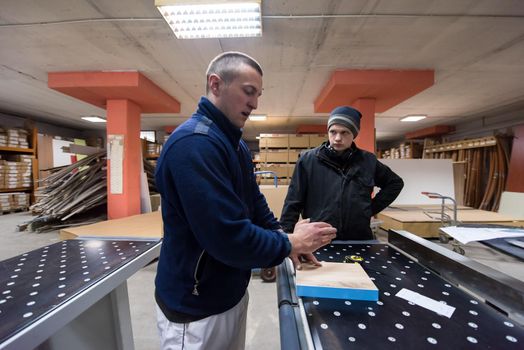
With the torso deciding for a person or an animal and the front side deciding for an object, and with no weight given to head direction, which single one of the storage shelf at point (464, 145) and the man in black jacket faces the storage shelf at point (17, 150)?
the storage shelf at point (464, 145)

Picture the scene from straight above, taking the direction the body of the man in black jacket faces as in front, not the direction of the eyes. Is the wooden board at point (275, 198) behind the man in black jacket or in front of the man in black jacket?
behind

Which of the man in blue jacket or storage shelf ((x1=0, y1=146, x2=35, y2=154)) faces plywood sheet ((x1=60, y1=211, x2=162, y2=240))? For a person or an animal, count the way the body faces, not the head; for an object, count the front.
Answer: the storage shelf

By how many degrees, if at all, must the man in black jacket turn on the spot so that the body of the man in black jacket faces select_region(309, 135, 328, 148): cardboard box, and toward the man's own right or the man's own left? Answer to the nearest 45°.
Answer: approximately 180°

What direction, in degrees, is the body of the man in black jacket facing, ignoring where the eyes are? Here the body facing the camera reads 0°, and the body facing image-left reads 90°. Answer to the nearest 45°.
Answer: approximately 0°

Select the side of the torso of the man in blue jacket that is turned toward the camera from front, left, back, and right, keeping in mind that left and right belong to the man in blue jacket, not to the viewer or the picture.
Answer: right
